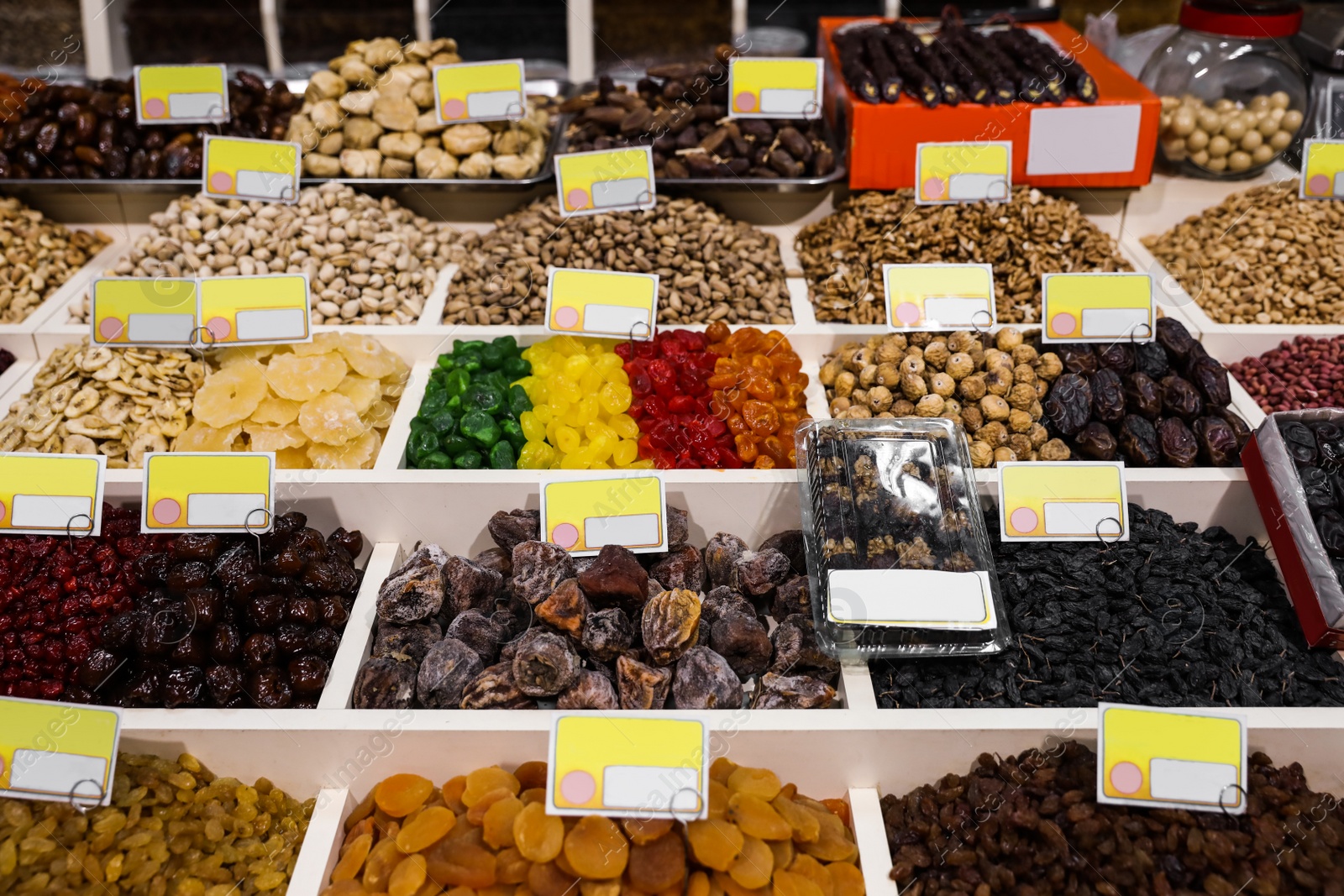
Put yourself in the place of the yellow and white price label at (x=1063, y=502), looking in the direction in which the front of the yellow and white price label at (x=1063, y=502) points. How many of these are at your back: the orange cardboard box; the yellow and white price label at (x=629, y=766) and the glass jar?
2

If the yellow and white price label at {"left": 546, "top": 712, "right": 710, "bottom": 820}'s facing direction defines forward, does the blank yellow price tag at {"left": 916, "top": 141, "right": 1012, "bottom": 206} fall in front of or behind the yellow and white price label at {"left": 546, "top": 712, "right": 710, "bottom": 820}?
behind

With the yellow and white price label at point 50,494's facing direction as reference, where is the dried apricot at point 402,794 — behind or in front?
in front

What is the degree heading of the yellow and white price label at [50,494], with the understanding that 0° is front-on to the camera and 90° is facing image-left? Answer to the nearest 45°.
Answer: approximately 0°

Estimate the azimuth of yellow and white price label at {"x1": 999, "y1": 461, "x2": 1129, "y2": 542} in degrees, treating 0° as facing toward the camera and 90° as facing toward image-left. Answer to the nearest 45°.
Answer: approximately 0°

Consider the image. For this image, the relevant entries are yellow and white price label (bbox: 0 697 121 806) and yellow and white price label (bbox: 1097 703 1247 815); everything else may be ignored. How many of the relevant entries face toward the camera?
2
